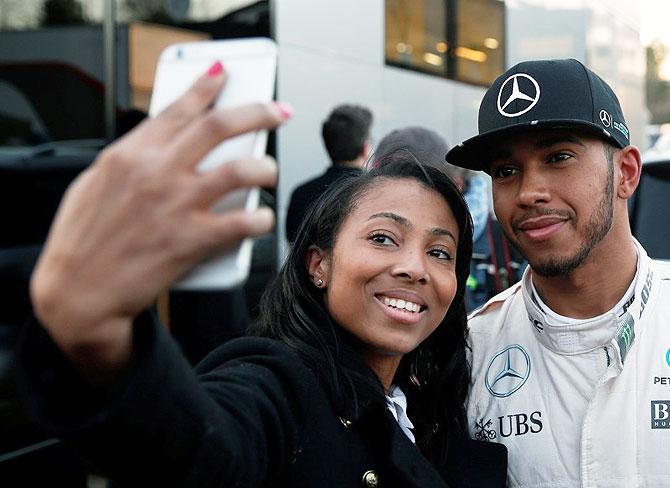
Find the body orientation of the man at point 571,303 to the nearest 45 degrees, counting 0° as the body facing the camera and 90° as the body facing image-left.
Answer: approximately 45°

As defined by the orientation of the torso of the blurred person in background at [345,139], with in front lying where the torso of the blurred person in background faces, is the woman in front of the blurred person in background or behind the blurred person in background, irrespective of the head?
behind

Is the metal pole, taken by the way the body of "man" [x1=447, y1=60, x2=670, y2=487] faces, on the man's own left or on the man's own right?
on the man's own right

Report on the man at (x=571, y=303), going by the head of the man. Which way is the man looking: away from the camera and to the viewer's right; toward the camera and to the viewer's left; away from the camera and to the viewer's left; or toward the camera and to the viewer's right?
toward the camera and to the viewer's left

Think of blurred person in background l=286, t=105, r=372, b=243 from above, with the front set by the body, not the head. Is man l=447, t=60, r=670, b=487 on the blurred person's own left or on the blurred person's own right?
on the blurred person's own right

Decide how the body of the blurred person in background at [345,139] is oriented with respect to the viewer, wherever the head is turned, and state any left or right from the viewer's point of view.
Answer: facing away from the viewer and to the right of the viewer

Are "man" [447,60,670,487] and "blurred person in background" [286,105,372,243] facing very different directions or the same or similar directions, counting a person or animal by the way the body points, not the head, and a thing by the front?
very different directions

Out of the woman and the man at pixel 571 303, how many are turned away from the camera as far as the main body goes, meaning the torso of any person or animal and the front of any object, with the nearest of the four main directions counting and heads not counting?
0
